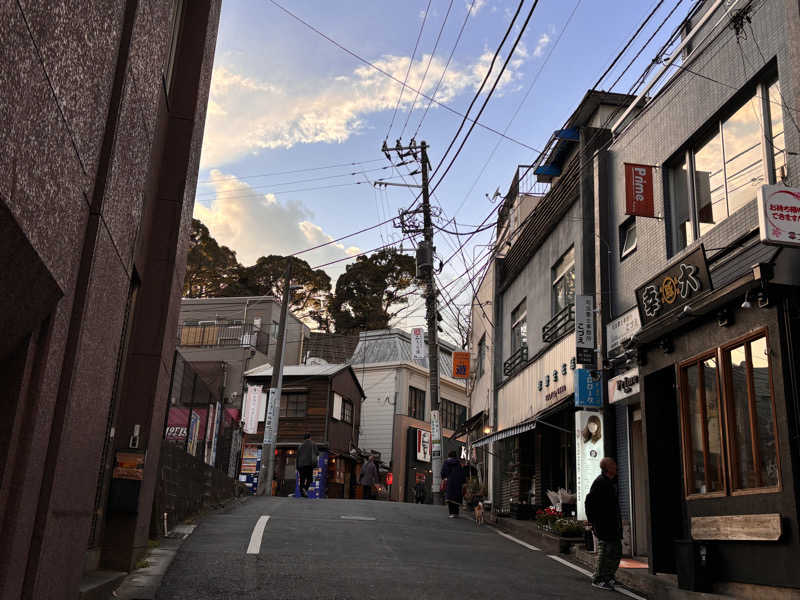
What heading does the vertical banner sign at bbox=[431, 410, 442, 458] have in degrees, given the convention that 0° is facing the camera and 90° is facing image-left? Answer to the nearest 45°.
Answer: approximately 0°

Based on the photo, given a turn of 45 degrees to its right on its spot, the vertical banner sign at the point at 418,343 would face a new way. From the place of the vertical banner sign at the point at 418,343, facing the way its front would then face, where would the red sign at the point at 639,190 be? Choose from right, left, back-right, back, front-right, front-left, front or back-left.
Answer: front-left

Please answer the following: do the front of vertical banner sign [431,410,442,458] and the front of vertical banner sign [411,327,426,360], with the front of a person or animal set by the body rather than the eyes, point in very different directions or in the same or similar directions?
same or similar directions

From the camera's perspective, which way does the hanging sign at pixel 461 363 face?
toward the camera

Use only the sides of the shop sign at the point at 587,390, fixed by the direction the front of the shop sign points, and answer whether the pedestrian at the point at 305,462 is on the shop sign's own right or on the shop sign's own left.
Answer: on the shop sign's own right

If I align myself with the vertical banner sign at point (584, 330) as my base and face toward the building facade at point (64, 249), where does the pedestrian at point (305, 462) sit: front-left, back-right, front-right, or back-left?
back-right

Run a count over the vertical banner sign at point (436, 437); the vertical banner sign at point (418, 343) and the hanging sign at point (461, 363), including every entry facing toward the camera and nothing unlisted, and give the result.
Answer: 3

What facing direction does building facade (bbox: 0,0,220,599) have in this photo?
to the viewer's right

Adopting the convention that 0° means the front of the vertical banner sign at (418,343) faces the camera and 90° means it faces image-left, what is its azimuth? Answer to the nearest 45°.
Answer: approximately 0°

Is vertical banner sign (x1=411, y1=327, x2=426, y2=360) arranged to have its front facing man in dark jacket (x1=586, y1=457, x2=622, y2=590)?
yes
